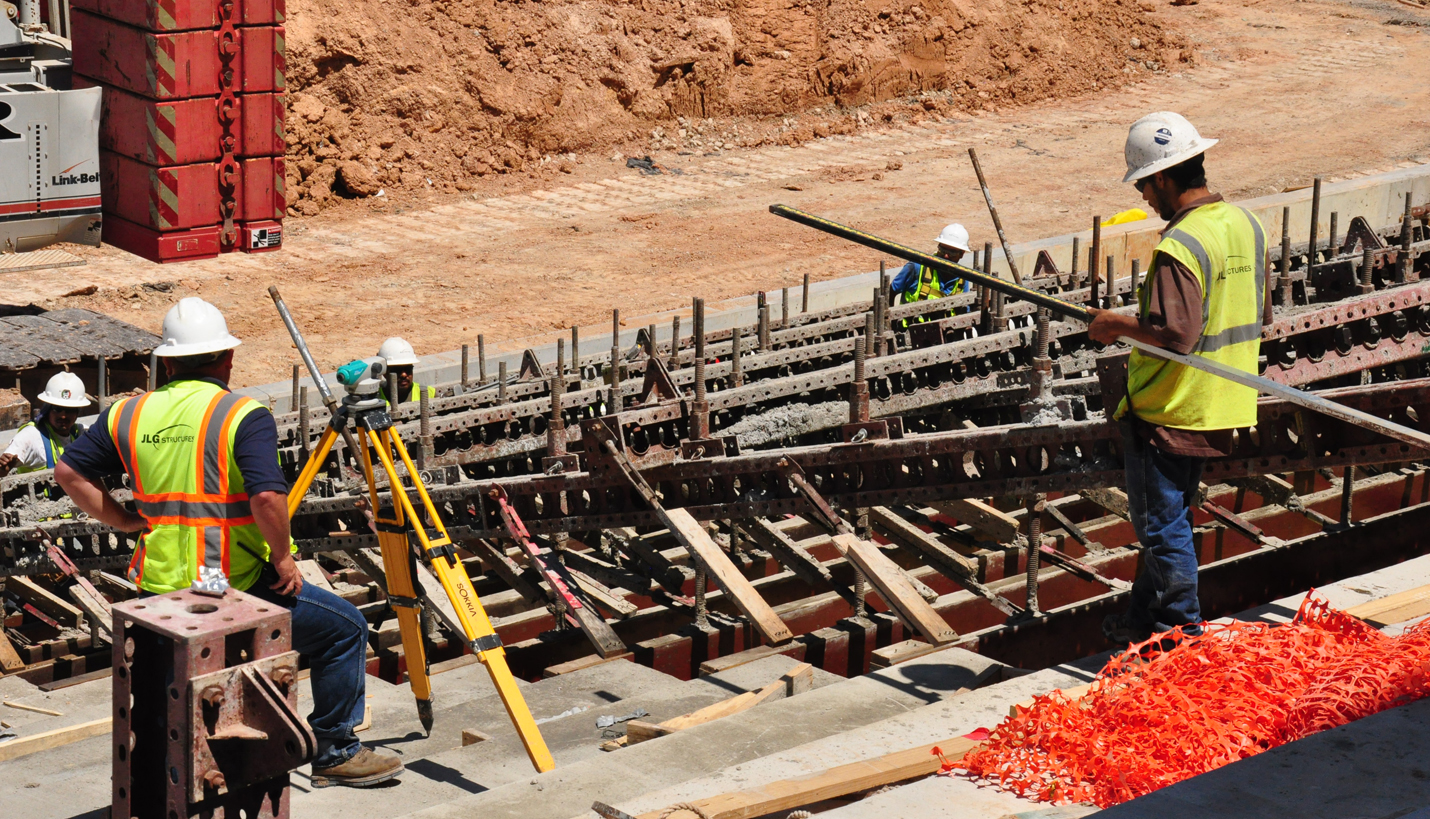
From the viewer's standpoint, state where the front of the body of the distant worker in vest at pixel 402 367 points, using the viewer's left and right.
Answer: facing the viewer

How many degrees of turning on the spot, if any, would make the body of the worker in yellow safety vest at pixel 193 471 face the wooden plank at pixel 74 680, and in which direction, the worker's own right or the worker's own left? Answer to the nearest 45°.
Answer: approximately 45° to the worker's own left

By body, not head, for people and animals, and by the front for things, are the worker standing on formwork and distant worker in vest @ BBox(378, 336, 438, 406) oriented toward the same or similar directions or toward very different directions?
very different directions

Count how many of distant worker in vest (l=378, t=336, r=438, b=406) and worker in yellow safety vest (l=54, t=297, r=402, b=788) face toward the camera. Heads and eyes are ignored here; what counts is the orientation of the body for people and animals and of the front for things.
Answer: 1

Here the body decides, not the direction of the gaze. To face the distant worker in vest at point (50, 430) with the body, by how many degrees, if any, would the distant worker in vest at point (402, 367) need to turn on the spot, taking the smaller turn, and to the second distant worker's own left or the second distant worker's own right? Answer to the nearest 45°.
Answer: approximately 90° to the second distant worker's own right

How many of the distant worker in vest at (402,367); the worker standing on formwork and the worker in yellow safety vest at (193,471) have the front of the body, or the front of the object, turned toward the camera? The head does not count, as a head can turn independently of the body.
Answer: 1

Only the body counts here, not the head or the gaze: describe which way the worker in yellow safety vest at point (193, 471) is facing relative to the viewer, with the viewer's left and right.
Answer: facing away from the viewer and to the right of the viewer

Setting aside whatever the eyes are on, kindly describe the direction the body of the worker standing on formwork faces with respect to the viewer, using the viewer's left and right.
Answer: facing away from the viewer and to the left of the viewer

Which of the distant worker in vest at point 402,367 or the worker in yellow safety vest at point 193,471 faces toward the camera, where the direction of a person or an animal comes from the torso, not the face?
the distant worker in vest

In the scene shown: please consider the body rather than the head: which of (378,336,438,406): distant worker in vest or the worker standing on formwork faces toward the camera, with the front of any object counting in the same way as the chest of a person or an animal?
the distant worker in vest
